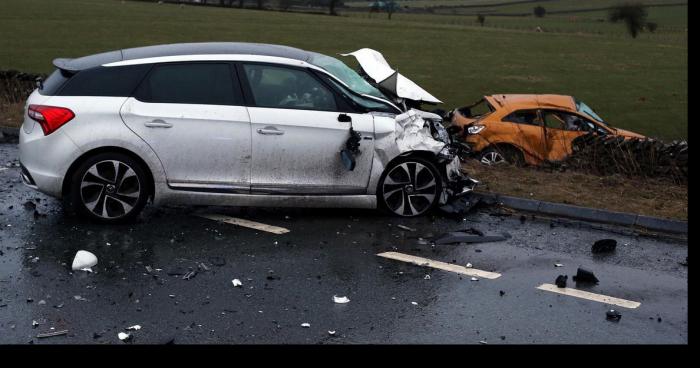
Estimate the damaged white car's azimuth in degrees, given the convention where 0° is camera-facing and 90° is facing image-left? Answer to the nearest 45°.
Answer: approximately 270°

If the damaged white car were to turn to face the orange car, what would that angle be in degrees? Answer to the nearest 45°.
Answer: approximately 45° to its left

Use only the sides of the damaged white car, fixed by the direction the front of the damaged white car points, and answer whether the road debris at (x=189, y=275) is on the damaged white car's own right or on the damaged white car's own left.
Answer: on the damaged white car's own right

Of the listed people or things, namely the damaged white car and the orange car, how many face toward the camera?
0
